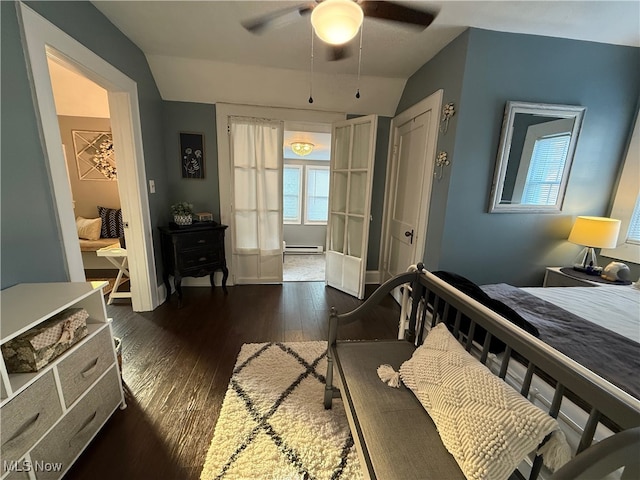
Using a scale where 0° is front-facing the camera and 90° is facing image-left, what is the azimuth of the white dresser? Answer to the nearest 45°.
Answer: approximately 315°

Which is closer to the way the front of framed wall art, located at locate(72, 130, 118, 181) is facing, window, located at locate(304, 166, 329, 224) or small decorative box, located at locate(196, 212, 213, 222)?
the small decorative box

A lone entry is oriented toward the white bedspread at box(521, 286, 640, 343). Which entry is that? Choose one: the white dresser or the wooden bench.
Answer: the white dresser

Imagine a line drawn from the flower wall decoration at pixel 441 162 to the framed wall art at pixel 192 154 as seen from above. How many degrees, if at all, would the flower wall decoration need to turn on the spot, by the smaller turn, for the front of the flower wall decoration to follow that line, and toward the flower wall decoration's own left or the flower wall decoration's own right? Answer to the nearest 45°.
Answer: approximately 45° to the flower wall decoration's own right

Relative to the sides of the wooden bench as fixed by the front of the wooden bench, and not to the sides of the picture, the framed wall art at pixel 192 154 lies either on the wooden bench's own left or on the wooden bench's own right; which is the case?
on the wooden bench's own right

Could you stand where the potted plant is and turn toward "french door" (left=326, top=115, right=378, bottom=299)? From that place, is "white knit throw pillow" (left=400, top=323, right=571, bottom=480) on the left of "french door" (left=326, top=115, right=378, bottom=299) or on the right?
right

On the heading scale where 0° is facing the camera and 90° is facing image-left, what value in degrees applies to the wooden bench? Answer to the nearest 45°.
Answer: approximately 45°

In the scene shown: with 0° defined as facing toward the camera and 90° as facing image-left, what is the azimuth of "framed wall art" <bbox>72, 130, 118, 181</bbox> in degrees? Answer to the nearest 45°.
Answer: approximately 0°

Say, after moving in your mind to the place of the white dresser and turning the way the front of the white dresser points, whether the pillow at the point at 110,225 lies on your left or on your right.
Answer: on your left

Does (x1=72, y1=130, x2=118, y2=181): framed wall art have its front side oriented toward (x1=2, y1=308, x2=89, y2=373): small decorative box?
yes
